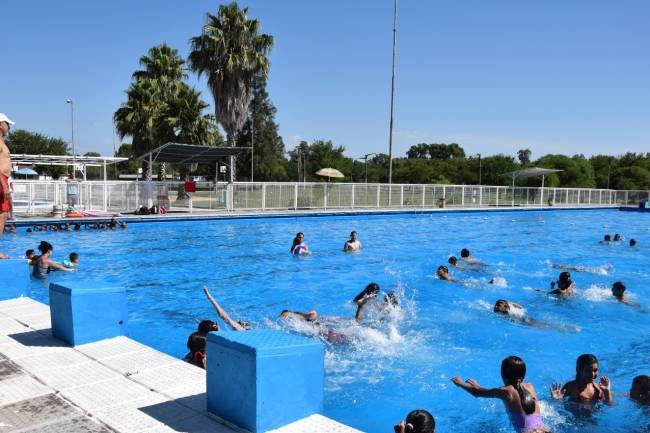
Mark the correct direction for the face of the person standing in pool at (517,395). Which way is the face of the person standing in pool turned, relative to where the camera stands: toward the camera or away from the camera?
away from the camera

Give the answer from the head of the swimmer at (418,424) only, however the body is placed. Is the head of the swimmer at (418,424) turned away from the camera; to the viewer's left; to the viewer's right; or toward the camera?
away from the camera

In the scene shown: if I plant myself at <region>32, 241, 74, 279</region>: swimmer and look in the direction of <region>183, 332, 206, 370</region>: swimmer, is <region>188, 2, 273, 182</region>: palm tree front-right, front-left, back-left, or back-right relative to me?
back-left
